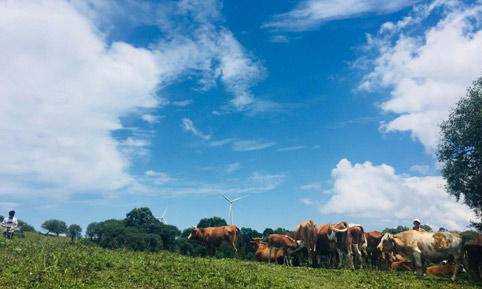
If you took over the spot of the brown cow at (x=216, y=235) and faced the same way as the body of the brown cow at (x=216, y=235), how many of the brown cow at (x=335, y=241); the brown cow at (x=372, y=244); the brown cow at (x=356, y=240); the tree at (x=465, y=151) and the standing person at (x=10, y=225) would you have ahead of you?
1

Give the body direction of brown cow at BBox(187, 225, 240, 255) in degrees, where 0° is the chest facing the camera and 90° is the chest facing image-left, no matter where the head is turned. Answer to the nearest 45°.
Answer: approximately 90°

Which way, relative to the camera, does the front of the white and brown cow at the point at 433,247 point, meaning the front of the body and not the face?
to the viewer's left

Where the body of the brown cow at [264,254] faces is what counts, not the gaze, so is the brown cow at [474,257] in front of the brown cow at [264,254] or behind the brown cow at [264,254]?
behind

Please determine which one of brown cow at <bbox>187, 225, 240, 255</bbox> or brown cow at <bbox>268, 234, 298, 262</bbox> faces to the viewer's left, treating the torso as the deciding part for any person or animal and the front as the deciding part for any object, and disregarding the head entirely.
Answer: brown cow at <bbox>187, 225, 240, 255</bbox>

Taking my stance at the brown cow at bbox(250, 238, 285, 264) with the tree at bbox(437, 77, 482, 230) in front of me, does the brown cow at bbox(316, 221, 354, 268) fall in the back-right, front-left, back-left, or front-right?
front-right

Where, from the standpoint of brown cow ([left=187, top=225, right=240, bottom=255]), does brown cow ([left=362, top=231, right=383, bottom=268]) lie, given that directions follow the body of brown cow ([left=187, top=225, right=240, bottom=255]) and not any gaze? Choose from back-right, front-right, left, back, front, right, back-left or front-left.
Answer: back

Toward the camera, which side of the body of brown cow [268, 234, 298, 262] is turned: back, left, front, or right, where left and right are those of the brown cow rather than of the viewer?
right

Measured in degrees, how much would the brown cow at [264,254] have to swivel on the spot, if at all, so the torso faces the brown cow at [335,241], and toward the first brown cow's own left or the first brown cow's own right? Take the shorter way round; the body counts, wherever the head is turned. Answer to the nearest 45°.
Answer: approximately 135° to the first brown cow's own left

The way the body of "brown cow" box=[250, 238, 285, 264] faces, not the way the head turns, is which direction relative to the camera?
to the viewer's left

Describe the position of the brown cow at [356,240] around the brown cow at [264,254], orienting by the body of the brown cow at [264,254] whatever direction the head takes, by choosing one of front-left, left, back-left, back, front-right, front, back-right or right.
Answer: back-left
